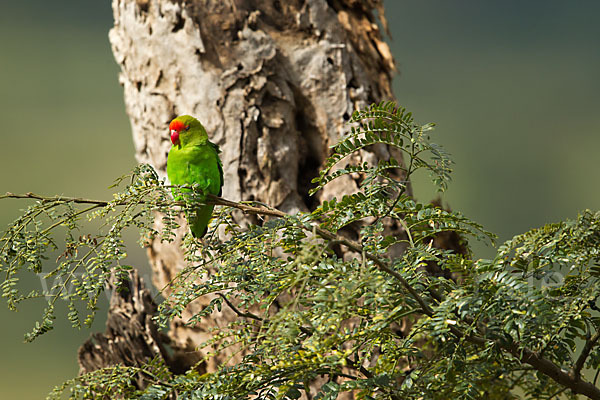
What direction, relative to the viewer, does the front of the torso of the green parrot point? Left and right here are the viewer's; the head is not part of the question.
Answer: facing the viewer and to the left of the viewer

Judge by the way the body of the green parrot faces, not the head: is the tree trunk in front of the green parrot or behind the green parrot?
behind
